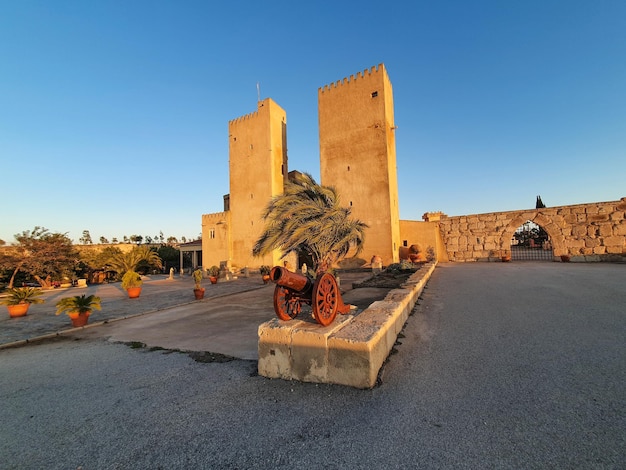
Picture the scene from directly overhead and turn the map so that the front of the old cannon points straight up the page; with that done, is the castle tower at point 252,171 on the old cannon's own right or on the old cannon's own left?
on the old cannon's own right

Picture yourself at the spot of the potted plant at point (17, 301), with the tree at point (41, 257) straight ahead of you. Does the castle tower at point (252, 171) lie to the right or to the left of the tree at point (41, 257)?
right

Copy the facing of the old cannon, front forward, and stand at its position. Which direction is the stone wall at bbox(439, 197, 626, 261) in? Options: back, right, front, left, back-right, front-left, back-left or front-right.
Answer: back

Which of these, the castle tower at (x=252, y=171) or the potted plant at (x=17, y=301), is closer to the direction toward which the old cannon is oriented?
the potted plant

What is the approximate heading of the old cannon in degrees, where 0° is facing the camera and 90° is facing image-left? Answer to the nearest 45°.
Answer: approximately 45°

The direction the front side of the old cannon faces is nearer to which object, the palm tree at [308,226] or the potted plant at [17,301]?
the potted plant

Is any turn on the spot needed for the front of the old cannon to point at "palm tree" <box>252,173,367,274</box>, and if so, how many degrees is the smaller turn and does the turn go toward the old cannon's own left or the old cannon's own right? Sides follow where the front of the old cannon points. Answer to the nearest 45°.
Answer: approximately 135° to the old cannon's own right

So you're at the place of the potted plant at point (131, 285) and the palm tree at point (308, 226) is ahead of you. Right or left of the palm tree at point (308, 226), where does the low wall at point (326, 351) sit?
right
